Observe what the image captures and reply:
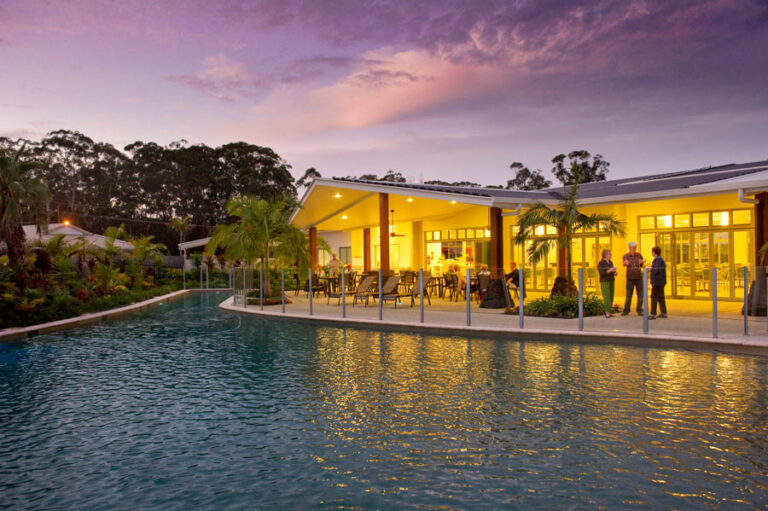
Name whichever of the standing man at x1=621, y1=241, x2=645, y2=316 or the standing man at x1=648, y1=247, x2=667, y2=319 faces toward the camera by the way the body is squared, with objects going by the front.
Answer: the standing man at x1=621, y1=241, x2=645, y2=316

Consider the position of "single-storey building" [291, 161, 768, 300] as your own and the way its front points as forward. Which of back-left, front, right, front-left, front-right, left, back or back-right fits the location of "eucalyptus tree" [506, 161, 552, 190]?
back-right

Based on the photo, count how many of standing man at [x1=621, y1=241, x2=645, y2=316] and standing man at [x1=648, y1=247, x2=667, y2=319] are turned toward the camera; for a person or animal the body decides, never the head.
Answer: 1

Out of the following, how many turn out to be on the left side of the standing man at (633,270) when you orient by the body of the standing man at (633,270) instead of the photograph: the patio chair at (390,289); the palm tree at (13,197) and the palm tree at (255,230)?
0

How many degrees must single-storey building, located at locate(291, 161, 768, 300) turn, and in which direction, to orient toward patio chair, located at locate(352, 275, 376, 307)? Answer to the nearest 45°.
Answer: approximately 45° to its right

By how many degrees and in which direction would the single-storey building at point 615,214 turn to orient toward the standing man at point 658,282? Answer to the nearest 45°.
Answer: approximately 45° to its left

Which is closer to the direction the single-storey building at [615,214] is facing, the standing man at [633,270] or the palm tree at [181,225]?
the standing man

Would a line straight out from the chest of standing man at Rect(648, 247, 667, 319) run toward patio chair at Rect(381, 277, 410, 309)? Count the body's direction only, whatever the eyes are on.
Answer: yes

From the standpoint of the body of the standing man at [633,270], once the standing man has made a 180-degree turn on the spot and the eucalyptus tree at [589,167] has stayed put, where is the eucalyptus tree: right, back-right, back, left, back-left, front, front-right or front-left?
front

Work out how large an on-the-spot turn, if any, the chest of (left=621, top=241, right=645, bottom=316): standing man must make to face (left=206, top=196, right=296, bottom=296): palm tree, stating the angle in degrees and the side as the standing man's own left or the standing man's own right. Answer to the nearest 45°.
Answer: approximately 90° to the standing man's own right

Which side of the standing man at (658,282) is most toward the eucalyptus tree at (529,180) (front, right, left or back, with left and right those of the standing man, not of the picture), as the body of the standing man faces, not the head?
right

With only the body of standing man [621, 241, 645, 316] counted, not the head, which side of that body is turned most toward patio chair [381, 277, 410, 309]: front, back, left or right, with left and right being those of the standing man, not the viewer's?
right

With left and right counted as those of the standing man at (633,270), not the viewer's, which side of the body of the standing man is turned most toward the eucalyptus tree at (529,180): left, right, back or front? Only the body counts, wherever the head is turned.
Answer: back

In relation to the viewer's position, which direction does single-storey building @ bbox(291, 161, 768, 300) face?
facing the viewer and to the left of the viewer

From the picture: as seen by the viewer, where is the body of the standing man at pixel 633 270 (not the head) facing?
toward the camera

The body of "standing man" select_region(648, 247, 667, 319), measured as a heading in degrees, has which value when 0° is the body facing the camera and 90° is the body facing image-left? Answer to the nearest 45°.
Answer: approximately 90°

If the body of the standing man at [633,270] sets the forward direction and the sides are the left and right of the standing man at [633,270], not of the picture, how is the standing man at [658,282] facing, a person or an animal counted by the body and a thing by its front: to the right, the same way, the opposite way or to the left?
to the right
